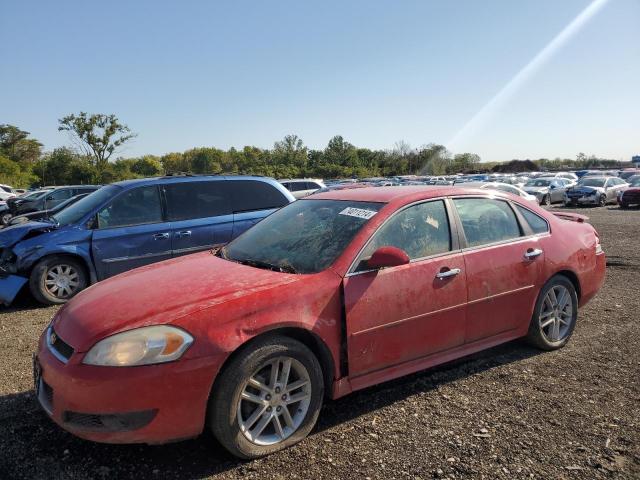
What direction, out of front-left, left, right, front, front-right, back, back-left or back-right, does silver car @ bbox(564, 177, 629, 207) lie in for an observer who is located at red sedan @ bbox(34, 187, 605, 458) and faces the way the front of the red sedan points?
back

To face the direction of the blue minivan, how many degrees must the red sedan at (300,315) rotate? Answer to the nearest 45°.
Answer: approximately 90° to its right

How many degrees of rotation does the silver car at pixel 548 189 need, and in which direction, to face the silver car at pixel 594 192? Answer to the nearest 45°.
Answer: approximately 135° to its left

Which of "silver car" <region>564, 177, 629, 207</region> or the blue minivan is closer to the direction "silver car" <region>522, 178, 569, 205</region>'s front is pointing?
the blue minivan

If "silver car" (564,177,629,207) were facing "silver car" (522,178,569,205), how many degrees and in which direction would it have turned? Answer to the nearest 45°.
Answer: approximately 45° to its right

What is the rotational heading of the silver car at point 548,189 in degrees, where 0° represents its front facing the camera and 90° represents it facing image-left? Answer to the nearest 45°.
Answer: approximately 45°
